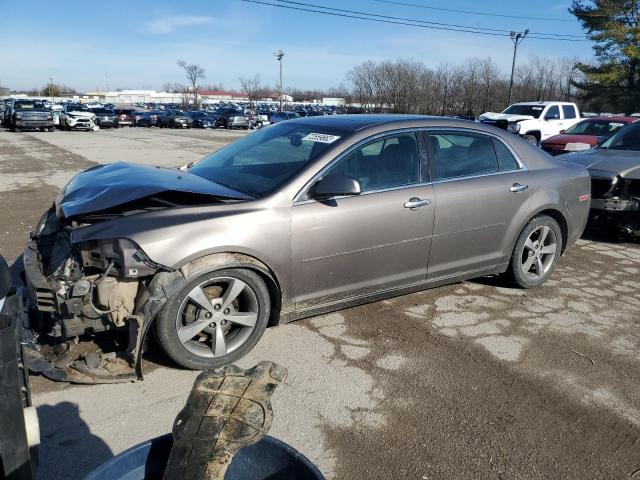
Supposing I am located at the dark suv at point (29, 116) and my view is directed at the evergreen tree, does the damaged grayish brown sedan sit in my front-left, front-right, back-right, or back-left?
front-right

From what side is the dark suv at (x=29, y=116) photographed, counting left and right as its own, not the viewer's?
front

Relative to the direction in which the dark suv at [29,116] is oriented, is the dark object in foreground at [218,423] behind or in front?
in front

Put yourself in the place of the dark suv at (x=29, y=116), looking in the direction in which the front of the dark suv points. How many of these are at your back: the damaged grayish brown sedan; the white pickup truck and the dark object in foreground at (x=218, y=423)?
0

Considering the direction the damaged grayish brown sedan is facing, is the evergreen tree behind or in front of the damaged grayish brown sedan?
behind

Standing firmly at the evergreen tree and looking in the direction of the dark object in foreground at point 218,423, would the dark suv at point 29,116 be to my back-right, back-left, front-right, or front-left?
front-right

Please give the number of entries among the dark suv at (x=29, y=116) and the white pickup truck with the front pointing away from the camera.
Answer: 0

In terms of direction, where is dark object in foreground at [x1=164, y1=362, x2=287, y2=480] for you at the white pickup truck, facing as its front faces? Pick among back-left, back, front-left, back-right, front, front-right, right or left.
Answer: front-left

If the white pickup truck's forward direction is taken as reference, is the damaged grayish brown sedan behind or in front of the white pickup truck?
in front

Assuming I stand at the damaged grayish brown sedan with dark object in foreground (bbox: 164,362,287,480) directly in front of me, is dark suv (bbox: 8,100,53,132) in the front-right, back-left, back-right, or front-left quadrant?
back-right

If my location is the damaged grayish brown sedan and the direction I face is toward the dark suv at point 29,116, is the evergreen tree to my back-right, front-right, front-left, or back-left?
front-right

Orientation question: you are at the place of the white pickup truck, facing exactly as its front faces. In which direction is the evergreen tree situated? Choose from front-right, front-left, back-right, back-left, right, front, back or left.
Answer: back-right

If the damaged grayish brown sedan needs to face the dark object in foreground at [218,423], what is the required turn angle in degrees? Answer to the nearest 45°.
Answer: approximately 45° to its left

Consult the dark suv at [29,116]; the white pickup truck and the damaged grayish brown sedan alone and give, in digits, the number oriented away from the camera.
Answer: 0

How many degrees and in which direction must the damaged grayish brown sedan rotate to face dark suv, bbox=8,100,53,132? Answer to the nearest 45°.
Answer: approximately 90° to its right

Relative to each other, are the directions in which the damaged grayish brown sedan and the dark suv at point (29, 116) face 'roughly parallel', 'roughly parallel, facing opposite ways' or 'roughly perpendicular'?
roughly perpendicular

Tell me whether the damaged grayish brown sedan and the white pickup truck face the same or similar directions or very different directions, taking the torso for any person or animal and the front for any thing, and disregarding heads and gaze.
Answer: same or similar directions

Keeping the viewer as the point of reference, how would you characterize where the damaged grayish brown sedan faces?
facing the viewer and to the left of the viewer
